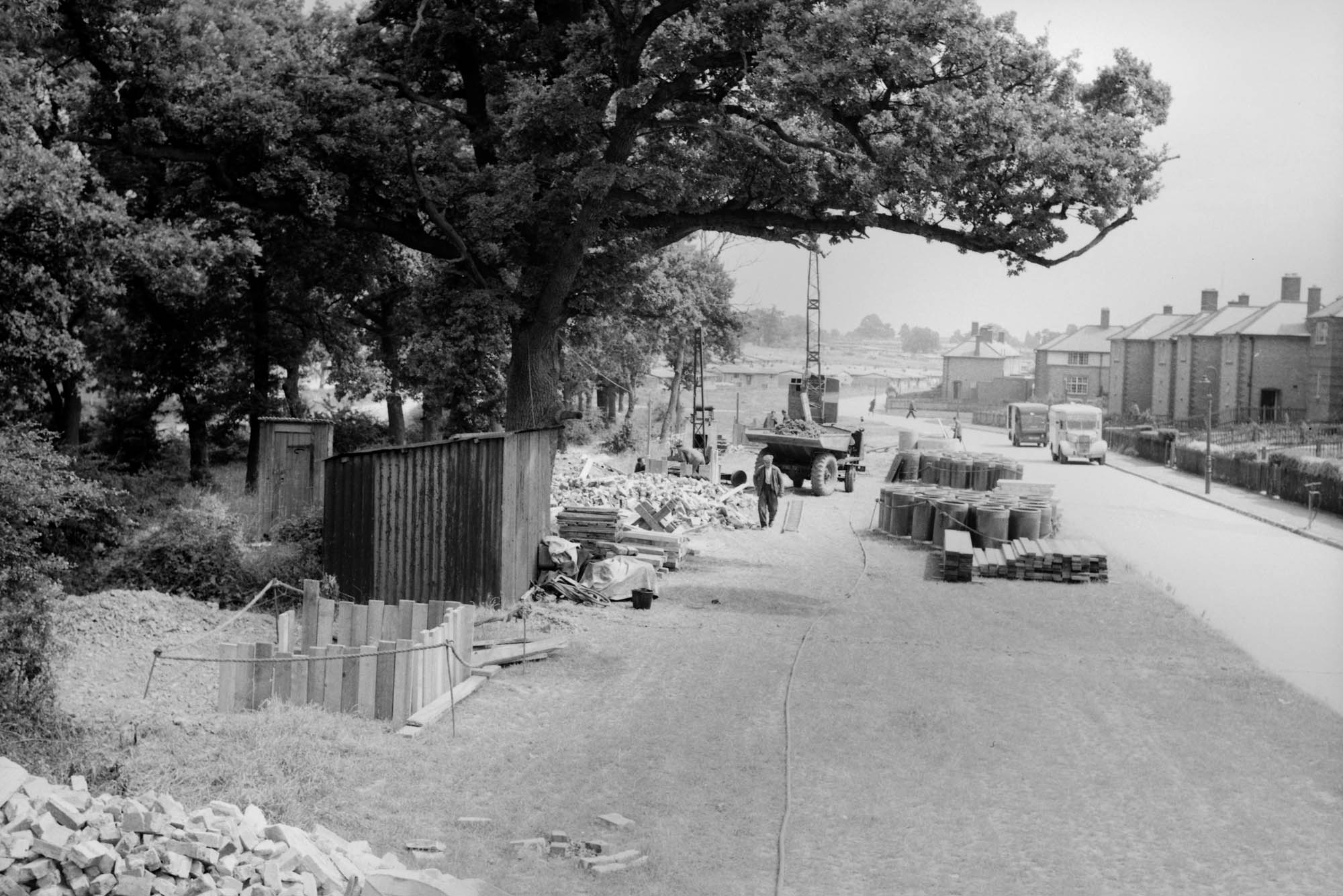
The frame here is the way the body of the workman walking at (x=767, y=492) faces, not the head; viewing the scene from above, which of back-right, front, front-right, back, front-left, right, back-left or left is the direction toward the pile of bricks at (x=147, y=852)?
front

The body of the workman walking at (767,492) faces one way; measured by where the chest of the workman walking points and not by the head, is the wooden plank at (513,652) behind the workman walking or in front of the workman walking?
in front

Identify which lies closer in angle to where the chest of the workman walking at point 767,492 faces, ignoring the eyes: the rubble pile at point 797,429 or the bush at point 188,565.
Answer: the bush

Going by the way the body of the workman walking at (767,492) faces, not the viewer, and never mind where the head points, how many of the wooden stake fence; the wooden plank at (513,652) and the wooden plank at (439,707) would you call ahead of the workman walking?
3

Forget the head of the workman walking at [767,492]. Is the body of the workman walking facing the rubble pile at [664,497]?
no

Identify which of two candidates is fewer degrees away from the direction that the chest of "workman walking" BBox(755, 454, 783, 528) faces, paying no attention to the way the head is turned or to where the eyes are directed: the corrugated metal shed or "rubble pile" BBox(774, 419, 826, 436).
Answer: the corrugated metal shed

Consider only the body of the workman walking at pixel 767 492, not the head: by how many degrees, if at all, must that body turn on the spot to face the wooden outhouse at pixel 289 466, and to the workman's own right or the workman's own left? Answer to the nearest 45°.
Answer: approximately 45° to the workman's own right

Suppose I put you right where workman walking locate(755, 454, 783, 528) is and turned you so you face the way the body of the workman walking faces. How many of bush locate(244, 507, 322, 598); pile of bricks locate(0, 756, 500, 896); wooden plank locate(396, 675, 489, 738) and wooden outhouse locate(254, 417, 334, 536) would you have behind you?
0

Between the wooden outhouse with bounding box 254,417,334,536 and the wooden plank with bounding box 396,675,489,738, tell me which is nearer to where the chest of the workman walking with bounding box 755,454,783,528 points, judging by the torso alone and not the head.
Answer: the wooden plank

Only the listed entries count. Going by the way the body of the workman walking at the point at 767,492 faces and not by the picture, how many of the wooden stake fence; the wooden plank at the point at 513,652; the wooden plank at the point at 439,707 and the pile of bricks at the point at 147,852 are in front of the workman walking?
4

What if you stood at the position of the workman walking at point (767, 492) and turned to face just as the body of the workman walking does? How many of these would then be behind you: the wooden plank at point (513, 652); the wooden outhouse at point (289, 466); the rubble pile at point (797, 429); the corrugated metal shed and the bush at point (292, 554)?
1

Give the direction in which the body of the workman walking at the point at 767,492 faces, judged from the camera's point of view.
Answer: toward the camera

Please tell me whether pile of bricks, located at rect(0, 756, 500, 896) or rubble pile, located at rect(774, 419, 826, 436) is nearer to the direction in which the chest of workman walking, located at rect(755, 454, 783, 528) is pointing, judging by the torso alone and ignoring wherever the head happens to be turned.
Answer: the pile of bricks

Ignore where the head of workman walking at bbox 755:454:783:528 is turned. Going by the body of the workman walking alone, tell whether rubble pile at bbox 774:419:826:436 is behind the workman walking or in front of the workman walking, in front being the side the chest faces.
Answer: behind

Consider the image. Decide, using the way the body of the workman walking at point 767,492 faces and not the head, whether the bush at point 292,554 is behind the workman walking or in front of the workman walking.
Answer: in front

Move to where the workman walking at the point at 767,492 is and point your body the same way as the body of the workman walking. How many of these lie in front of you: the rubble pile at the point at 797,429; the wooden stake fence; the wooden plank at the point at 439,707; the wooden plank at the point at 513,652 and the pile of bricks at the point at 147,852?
4
